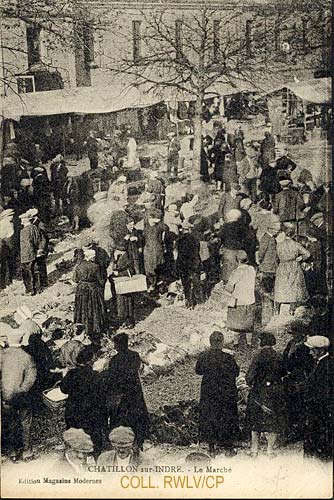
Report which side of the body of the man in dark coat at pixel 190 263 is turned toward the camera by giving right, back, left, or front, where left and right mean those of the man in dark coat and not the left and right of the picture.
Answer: back

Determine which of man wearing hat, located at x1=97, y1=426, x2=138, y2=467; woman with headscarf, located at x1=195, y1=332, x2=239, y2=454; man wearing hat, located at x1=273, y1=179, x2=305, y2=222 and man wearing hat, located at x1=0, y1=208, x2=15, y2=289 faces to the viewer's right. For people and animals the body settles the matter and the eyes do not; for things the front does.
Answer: man wearing hat, located at x1=0, y1=208, x2=15, y2=289

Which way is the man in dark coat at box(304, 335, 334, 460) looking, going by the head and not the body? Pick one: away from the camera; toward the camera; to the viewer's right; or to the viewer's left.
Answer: to the viewer's left

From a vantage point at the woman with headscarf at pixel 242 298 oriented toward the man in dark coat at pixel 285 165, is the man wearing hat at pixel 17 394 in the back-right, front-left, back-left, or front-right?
back-left

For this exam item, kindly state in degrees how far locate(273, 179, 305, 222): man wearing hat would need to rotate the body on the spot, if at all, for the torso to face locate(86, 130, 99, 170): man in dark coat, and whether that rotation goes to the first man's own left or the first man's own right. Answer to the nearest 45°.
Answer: approximately 90° to the first man's own left

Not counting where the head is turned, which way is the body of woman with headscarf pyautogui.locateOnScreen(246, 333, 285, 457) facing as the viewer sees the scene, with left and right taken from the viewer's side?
facing away from the viewer

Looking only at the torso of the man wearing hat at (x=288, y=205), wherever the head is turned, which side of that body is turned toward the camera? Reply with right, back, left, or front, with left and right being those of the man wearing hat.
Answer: back
